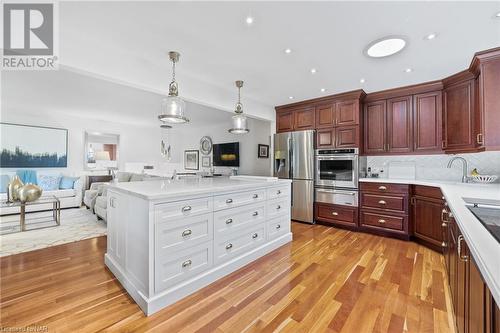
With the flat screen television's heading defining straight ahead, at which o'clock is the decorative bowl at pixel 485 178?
The decorative bowl is roughly at 9 o'clock from the flat screen television.

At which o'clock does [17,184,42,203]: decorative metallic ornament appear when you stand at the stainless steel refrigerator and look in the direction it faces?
The decorative metallic ornament is roughly at 1 o'clock from the stainless steel refrigerator.

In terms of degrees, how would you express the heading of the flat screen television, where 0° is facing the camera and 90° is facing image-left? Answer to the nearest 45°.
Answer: approximately 45°

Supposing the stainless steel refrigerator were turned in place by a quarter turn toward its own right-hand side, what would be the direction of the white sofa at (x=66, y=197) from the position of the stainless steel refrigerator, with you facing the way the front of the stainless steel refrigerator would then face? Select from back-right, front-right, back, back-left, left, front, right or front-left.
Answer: front-left

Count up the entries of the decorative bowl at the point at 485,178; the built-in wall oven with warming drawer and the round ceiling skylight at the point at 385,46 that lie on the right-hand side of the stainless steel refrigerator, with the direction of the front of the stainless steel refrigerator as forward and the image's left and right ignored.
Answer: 0

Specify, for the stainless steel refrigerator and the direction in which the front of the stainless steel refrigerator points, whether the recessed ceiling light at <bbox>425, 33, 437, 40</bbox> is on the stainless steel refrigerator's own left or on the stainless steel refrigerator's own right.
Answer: on the stainless steel refrigerator's own left

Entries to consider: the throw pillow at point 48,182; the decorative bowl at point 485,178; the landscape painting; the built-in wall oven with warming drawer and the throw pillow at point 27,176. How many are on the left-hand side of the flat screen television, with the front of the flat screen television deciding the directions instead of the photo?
2

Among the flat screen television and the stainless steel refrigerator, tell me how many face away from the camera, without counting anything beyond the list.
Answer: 0

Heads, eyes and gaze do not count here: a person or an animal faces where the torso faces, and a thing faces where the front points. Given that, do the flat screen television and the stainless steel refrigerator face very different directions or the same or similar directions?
same or similar directions

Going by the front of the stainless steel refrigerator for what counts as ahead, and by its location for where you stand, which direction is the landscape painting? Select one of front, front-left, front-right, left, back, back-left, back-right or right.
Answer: front-right

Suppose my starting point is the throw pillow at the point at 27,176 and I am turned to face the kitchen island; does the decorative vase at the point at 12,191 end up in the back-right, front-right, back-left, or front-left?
front-right

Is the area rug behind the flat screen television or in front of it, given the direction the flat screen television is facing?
in front

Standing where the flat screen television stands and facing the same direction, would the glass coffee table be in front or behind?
in front

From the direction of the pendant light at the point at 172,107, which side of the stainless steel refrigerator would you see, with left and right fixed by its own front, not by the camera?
front

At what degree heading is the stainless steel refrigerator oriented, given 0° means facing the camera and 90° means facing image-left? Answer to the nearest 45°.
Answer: approximately 45°

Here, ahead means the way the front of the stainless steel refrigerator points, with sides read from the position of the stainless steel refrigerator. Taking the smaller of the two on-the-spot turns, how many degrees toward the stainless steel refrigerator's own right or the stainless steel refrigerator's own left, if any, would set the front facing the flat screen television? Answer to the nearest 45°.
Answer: approximately 90° to the stainless steel refrigerator's own right

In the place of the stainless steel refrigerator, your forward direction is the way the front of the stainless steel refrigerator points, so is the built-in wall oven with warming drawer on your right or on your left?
on your left

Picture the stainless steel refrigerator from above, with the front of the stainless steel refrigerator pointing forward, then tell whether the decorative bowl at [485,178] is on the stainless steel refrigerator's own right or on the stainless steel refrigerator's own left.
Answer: on the stainless steel refrigerator's own left

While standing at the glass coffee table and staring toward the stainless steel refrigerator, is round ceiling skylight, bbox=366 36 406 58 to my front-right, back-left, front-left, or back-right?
front-right

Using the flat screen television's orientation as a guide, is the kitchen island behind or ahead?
ahead
